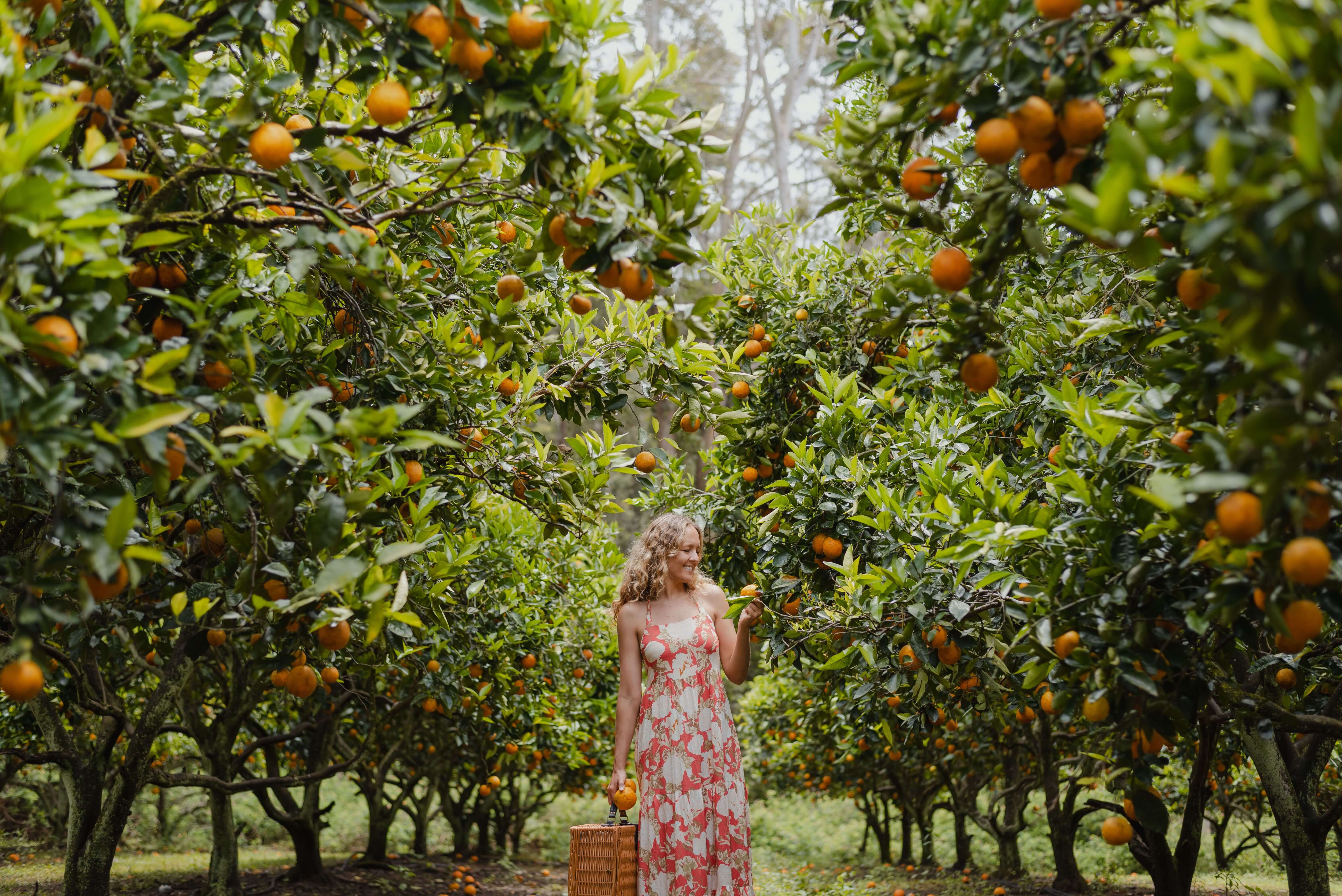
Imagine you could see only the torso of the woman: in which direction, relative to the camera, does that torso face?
toward the camera

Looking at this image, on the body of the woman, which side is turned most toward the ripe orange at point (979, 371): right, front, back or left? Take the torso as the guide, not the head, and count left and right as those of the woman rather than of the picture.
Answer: front

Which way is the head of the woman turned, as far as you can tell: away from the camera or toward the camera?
toward the camera

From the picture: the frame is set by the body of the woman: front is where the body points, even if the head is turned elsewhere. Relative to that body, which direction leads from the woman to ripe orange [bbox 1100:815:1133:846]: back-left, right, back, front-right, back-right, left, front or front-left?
front-left

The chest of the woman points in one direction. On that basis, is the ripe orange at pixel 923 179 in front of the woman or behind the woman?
in front

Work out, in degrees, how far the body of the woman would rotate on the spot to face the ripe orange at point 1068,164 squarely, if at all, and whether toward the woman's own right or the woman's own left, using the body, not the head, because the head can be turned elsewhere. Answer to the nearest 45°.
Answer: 0° — they already face it

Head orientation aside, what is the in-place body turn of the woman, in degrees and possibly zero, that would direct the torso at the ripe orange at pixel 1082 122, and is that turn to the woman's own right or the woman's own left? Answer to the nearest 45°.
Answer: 0° — they already face it

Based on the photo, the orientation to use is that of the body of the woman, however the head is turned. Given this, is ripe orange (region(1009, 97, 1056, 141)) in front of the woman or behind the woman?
in front
